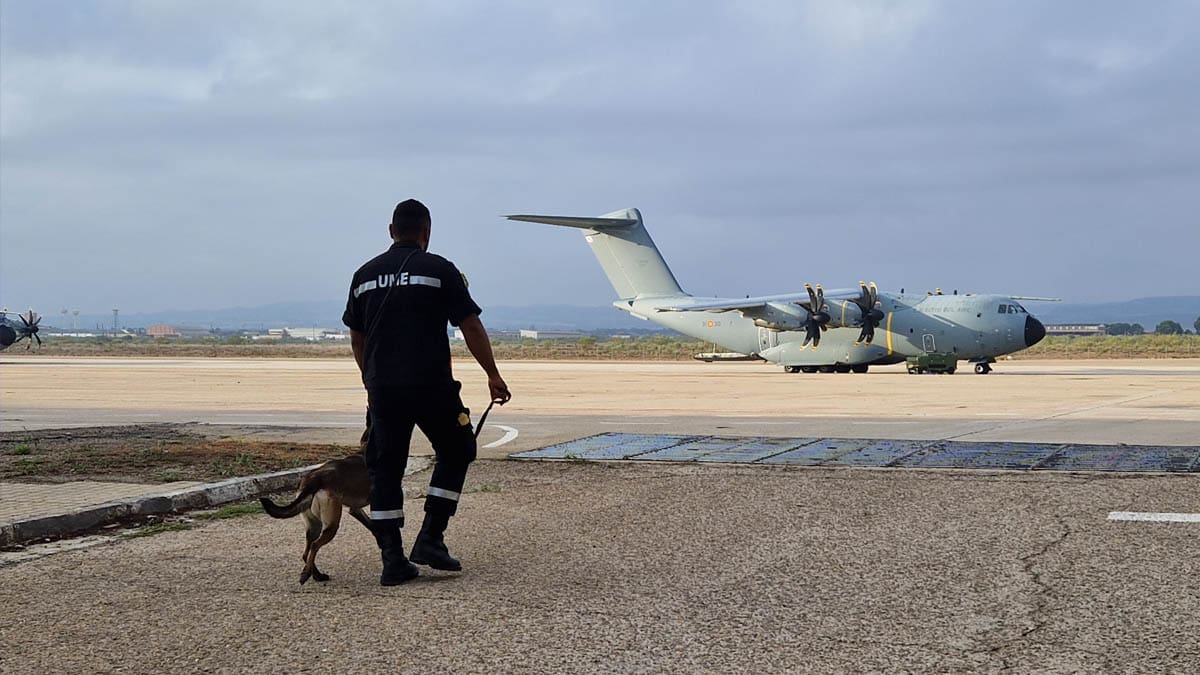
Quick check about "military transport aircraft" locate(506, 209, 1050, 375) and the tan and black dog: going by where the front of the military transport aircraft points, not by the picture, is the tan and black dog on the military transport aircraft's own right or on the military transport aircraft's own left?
on the military transport aircraft's own right

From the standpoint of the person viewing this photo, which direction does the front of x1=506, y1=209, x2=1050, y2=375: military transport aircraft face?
facing the viewer and to the right of the viewer

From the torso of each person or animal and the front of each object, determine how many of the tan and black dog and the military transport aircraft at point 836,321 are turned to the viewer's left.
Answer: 0

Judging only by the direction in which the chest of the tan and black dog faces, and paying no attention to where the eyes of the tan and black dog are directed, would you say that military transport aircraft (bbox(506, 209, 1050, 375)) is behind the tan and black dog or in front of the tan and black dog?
in front

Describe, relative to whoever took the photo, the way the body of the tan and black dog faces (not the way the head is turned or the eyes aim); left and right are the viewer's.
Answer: facing away from the viewer and to the right of the viewer
